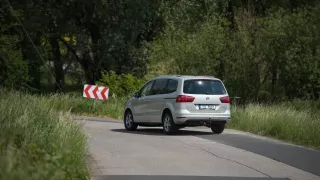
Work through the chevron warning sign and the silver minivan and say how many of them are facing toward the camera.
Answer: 1

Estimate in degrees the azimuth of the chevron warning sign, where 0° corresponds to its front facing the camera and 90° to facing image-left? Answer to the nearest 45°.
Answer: approximately 0°

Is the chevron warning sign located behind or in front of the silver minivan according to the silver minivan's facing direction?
in front

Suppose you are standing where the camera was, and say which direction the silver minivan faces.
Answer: facing away from the viewer and to the left of the viewer

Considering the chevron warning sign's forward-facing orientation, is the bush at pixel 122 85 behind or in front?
behind
